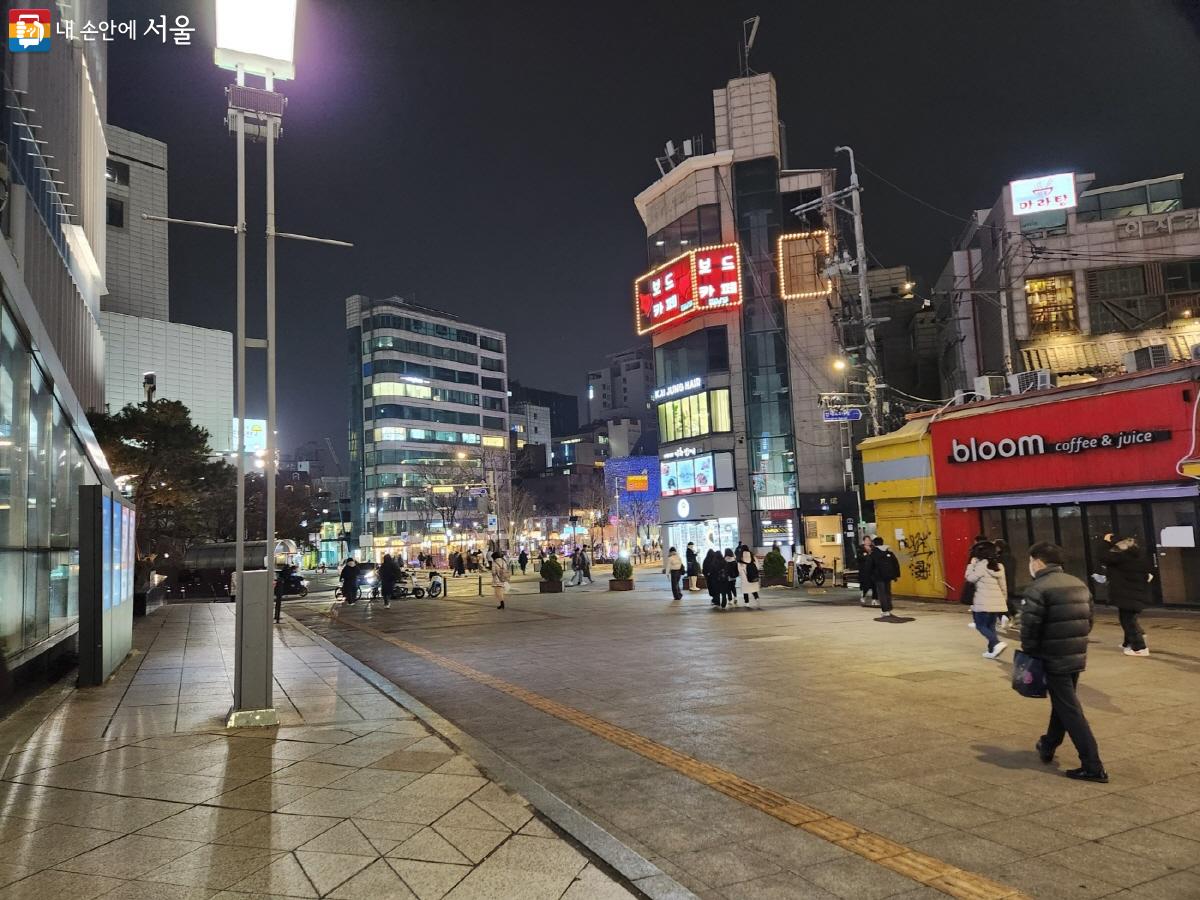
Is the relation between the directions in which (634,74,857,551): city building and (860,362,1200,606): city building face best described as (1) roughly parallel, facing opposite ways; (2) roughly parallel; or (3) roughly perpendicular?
roughly parallel

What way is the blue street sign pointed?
toward the camera

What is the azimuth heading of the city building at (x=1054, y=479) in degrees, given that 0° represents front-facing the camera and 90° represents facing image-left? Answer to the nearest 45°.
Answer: approximately 45°

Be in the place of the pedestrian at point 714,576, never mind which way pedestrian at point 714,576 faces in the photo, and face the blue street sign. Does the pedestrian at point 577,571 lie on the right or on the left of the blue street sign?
left

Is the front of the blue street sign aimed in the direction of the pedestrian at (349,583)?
no

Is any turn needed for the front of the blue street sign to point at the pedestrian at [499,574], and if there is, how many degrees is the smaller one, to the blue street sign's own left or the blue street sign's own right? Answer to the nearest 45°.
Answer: approximately 45° to the blue street sign's own right

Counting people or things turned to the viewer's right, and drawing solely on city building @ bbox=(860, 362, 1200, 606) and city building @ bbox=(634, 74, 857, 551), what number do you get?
0

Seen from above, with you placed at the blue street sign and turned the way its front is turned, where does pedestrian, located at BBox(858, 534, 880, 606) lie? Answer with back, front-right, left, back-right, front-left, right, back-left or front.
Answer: front

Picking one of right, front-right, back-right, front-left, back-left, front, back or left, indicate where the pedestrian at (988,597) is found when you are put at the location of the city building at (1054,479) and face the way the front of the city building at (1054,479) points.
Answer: front-left

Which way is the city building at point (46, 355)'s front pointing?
to the viewer's right

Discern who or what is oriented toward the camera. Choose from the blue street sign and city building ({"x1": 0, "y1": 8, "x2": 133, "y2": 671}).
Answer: the blue street sign

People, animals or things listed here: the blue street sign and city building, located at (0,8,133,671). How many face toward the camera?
1

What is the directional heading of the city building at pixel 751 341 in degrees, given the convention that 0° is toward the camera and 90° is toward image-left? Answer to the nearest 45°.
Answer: approximately 45°

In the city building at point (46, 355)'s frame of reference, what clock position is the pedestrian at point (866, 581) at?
The pedestrian is roughly at 12 o'clock from the city building.

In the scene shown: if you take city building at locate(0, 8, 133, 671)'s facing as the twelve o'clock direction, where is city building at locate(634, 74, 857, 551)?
city building at locate(634, 74, 857, 551) is roughly at 11 o'clock from city building at locate(0, 8, 133, 671).

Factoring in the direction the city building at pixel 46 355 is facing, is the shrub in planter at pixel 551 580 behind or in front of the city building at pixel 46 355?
in front
